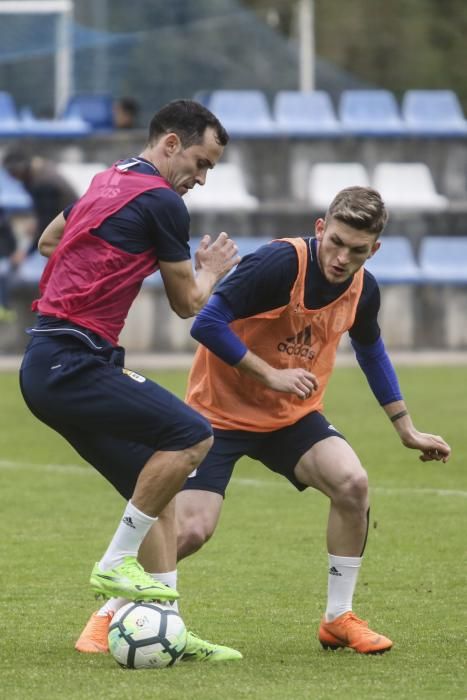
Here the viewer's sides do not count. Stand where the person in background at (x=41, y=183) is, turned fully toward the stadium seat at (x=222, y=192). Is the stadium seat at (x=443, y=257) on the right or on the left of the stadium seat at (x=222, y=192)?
right

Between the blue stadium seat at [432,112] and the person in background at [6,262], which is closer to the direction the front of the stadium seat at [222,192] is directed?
the person in background

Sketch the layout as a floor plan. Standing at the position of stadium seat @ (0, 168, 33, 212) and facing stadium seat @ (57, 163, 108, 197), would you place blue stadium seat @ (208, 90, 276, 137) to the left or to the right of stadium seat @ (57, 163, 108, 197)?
left

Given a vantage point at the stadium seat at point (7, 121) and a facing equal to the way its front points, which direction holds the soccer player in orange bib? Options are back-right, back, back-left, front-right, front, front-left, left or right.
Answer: front

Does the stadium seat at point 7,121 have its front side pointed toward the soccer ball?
yes

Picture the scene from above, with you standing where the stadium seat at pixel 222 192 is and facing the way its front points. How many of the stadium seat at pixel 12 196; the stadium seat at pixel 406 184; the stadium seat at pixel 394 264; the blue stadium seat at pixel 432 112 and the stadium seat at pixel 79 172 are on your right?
2

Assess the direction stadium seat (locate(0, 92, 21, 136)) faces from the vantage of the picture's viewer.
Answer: facing the viewer

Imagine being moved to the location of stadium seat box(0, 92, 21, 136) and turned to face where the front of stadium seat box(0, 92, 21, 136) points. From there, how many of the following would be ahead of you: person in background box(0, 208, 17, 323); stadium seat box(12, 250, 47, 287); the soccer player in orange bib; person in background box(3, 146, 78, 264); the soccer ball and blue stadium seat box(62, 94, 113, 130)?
5

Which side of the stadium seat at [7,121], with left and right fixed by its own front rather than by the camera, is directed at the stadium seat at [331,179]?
left

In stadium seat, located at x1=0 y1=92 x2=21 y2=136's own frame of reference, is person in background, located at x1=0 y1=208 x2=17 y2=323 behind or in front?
in front

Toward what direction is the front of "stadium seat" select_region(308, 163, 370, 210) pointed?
toward the camera

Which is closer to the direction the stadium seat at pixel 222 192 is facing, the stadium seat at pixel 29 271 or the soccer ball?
the soccer ball
